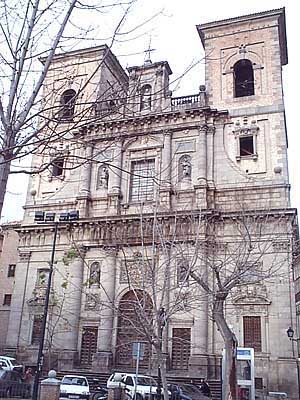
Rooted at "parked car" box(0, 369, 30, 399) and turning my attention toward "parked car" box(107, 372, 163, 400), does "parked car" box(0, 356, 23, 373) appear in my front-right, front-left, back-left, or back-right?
back-left

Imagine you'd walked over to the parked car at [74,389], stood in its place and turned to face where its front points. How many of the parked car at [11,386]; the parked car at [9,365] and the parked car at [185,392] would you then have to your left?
1

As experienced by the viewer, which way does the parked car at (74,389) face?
facing the viewer

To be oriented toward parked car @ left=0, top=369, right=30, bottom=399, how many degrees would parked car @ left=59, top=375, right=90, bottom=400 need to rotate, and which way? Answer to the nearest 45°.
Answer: approximately 90° to its right

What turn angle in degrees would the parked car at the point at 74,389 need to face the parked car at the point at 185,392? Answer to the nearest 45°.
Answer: approximately 90° to its left

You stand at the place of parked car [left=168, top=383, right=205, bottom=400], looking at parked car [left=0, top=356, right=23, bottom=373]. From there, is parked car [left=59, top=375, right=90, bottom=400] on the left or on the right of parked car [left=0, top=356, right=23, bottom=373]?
left
